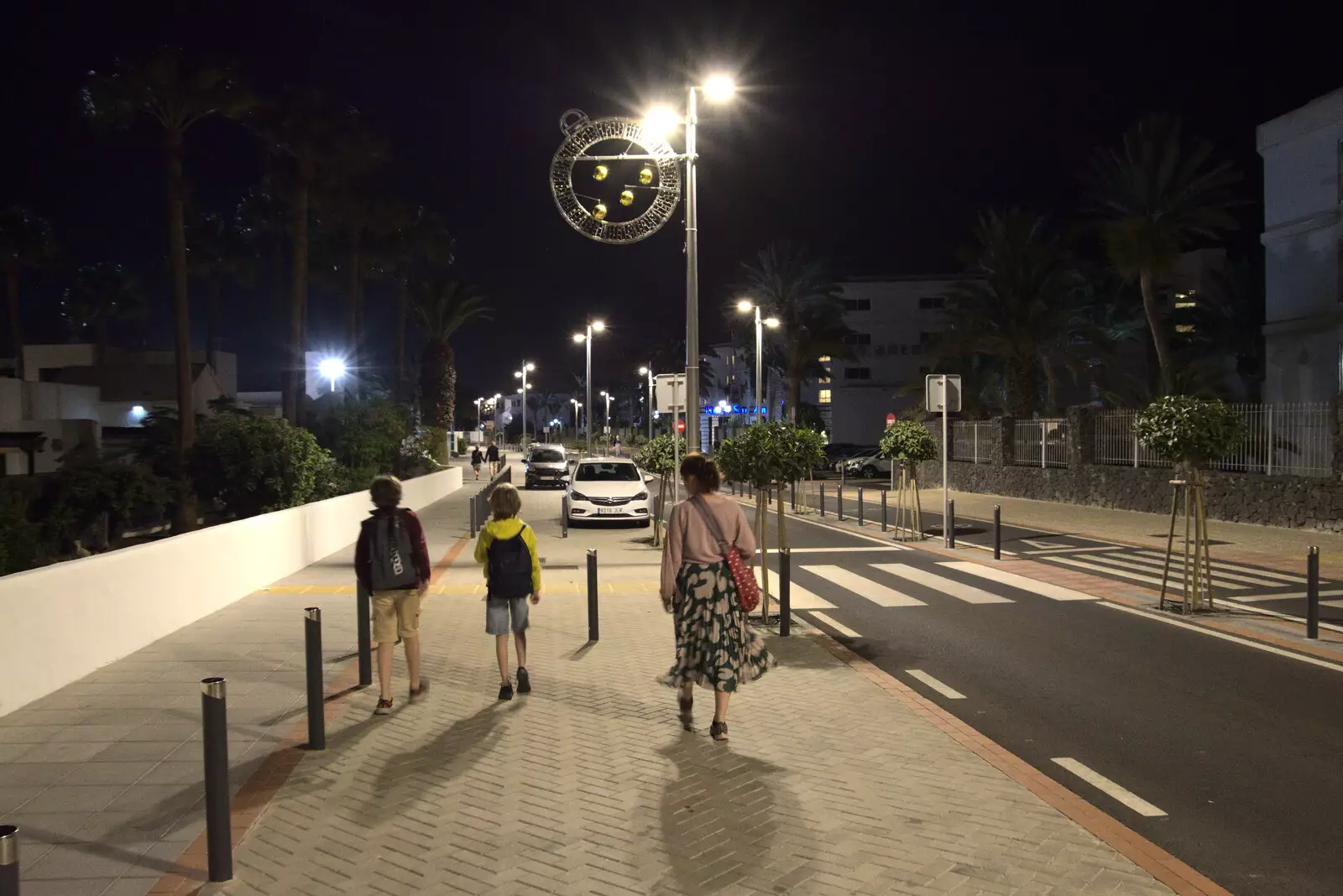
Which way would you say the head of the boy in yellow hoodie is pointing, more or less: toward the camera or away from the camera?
away from the camera

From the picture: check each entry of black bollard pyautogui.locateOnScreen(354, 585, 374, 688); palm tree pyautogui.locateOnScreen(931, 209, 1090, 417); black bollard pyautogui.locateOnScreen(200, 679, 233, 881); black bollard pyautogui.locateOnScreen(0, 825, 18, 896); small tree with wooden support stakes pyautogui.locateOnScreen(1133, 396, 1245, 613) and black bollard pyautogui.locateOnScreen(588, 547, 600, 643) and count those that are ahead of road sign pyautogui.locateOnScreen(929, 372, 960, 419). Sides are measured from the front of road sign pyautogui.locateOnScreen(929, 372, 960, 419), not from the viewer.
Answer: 1

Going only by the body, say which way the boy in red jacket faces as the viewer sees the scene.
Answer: away from the camera

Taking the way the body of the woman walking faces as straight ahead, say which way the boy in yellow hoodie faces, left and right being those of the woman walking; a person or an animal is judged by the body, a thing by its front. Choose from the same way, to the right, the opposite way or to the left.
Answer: the same way

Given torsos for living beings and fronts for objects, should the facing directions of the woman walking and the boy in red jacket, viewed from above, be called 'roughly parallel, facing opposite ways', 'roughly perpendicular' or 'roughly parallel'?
roughly parallel

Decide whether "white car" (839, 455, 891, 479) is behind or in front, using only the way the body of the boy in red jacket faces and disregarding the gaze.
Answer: in front

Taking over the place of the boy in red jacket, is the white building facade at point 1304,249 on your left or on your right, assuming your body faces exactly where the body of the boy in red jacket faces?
on your right

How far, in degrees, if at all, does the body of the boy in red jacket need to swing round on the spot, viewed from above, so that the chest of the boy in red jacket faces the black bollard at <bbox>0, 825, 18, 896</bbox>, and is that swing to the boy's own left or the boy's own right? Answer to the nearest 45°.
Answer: approximately 180°

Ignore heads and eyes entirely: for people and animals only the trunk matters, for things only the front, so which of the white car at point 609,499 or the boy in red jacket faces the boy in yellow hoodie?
the white car

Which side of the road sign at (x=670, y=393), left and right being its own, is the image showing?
back

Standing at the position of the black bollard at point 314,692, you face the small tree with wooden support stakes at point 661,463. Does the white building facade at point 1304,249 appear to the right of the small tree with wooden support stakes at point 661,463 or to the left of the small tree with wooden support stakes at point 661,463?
right

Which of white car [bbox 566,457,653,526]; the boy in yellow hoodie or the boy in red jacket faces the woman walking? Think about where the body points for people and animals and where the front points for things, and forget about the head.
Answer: the white car

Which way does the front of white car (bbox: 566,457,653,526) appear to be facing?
toward the camera

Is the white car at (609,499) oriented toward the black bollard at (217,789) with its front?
yes

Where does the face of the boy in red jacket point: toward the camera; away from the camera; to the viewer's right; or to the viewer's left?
away from the camera

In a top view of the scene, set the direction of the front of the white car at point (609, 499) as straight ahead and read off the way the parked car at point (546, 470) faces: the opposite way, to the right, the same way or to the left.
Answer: the same way

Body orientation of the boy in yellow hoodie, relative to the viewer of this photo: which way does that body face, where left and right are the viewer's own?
facing away from the viewer

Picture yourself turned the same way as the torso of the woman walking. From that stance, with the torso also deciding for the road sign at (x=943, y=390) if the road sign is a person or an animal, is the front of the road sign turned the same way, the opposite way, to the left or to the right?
the same way

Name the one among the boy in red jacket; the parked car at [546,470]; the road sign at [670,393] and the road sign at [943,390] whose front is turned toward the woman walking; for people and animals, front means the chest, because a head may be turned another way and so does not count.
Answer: the parked car

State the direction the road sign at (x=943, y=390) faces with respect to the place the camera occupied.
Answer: facing away from the viewer
